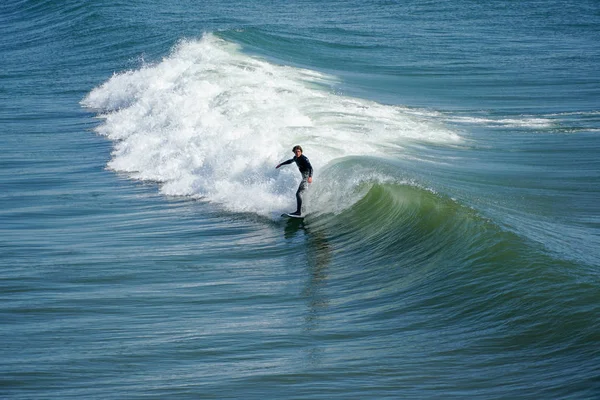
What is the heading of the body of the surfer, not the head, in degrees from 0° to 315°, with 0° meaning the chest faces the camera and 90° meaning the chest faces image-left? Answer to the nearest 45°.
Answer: approximately 45°
